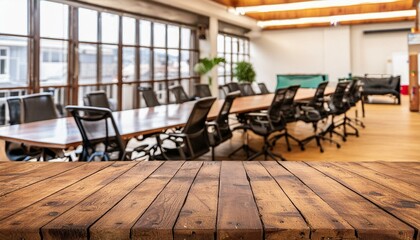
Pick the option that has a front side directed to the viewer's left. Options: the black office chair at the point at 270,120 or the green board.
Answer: the black office chair

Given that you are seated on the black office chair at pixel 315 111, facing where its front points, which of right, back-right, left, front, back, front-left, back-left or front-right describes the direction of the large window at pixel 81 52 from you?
front

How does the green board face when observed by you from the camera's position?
facing the viewer

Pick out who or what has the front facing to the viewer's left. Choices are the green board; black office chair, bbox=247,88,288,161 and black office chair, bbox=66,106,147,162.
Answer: black office chair, bbox=247,88,288,161

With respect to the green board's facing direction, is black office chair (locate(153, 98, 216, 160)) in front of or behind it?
in front

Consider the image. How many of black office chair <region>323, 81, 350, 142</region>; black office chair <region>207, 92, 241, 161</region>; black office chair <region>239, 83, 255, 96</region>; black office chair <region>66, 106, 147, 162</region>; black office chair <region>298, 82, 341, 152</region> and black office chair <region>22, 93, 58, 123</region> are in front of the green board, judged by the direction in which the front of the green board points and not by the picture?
6

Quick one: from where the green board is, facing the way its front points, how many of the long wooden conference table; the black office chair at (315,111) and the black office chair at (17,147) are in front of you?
3

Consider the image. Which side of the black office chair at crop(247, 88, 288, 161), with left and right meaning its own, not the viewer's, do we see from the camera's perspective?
left

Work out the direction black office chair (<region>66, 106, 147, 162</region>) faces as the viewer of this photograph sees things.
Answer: facing away from the viewer and to the right of the viewer

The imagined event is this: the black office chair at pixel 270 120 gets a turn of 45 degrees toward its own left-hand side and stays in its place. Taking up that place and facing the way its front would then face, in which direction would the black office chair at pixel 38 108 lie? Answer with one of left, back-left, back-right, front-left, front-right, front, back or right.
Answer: front

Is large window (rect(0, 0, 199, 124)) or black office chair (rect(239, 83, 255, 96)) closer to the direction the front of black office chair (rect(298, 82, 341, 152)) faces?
the large window

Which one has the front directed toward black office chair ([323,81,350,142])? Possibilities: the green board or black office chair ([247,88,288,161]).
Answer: the green board

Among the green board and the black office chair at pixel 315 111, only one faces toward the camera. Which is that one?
the green board
